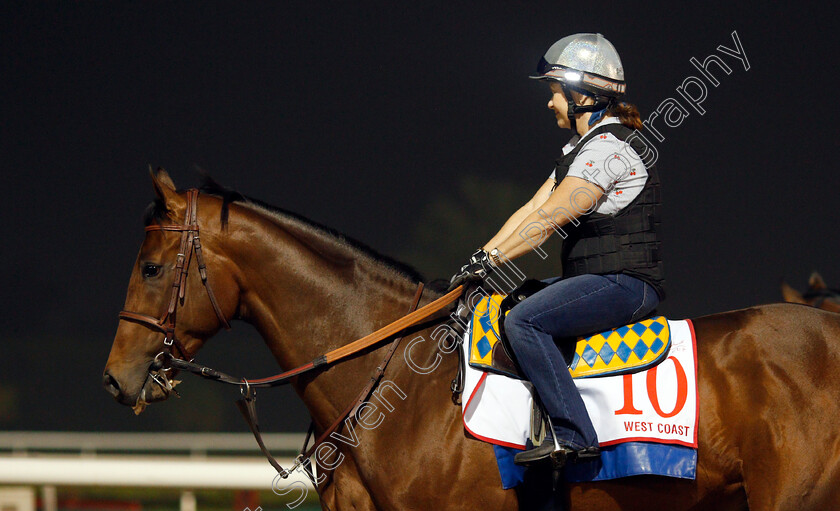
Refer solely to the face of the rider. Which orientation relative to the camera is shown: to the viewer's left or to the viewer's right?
to the viewer's left

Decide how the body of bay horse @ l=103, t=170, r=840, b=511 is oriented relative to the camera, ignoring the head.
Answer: to the viewer's left

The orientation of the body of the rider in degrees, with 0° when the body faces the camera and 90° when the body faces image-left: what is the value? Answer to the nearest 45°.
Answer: approximately 90°
